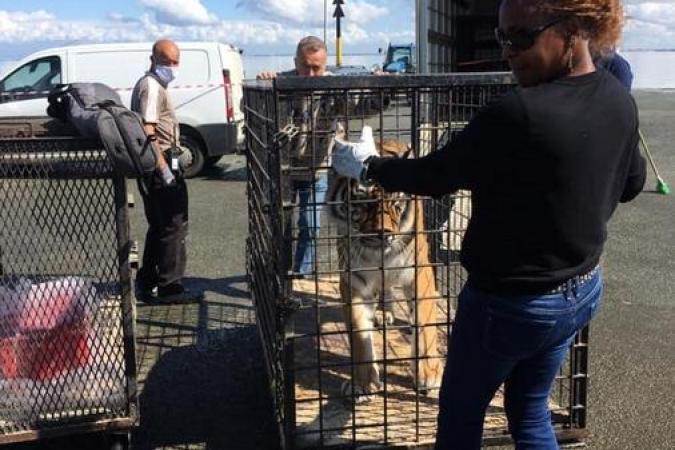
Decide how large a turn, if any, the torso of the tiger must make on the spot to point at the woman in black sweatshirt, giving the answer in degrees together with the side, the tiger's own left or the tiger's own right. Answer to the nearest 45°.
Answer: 0° — it already faces them

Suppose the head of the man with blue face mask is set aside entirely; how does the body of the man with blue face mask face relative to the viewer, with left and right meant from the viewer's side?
facing to the right of the viewer

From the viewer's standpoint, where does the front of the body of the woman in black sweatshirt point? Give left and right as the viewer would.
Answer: facing away from the viewer and to the left of the viewer

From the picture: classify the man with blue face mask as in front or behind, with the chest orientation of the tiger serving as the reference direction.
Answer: behind

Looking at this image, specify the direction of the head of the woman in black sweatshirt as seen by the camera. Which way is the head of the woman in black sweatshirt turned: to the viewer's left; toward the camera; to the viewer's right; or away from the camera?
to the viewer's left

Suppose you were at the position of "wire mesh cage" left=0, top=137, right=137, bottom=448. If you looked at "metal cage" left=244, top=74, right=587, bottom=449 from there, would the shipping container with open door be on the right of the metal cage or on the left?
left

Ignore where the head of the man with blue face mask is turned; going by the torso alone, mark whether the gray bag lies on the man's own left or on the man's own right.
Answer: on the man's own right
